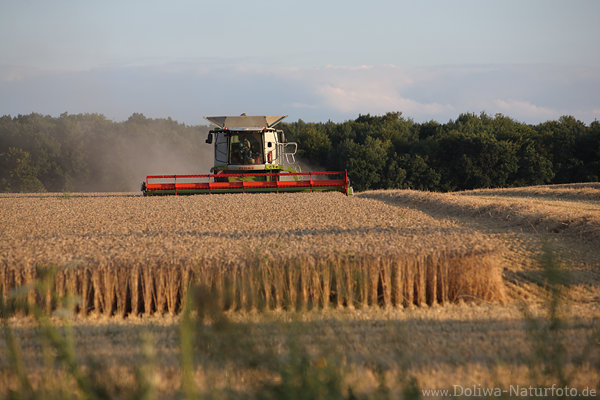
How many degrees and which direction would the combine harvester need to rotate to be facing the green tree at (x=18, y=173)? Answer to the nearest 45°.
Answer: approximately 135° to its right

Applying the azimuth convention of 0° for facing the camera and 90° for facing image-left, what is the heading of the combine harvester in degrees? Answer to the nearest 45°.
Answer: approximately 0°
